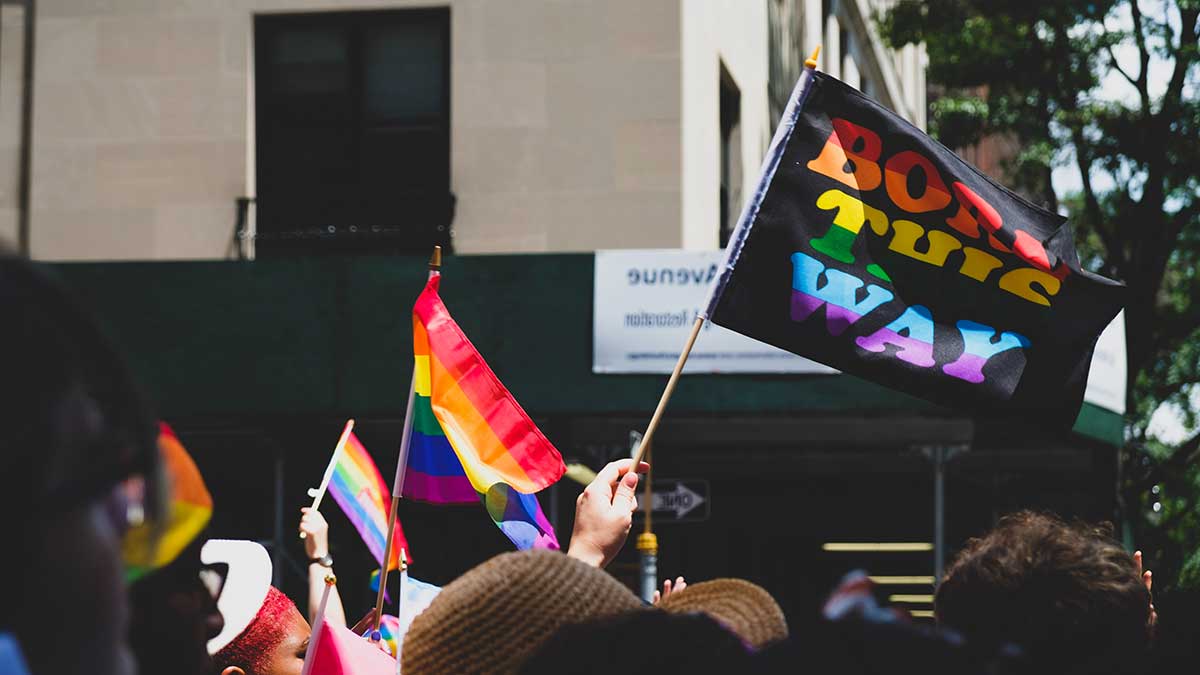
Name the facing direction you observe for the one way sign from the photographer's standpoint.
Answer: facing the viewer

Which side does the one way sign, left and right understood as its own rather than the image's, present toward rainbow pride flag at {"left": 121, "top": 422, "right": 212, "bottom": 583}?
front

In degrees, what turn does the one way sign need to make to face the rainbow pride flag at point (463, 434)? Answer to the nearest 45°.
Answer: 0° — it already faces it

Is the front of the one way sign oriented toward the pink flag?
yes
